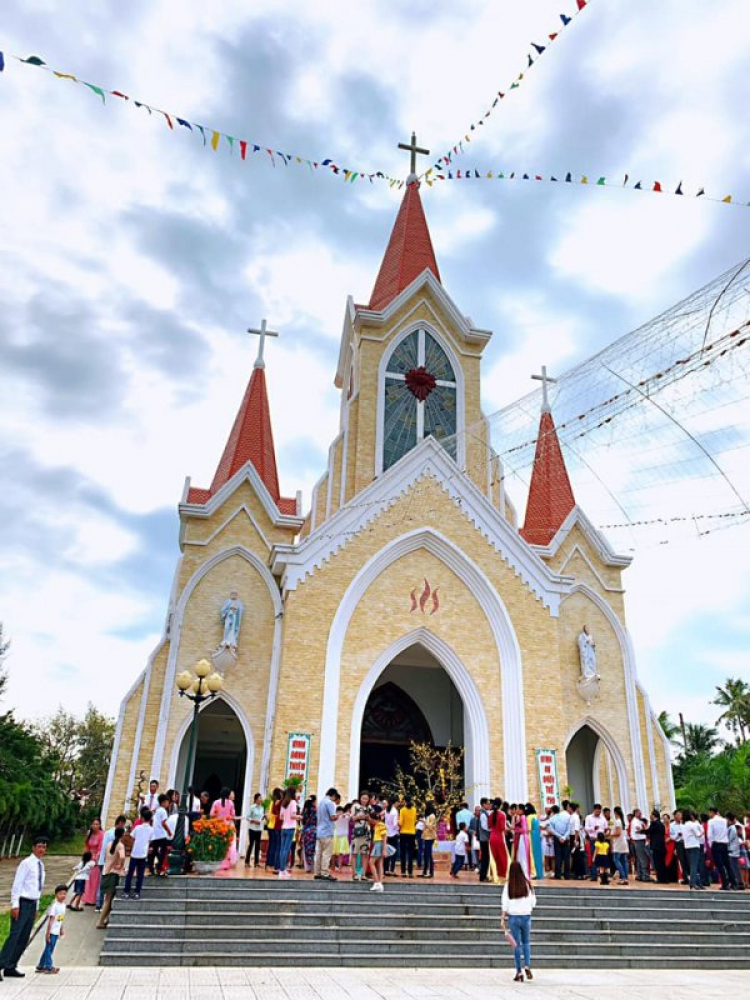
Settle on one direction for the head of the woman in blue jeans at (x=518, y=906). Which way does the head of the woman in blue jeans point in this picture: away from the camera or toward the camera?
away from the camera

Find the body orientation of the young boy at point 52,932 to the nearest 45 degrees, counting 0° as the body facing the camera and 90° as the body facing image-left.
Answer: approximately 315°

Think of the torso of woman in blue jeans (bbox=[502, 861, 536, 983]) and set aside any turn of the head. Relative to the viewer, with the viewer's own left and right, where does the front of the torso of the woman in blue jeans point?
facing away from the viewer

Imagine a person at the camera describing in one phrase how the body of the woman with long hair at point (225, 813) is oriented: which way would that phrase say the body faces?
away from the camera

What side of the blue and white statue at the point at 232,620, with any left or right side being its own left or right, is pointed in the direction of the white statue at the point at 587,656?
left

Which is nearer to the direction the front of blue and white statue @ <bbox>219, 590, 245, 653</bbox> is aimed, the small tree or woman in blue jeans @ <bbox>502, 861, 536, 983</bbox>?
the woman in blue jeans

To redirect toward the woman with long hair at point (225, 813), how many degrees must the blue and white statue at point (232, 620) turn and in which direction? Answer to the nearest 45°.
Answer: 0° — it already faces them
